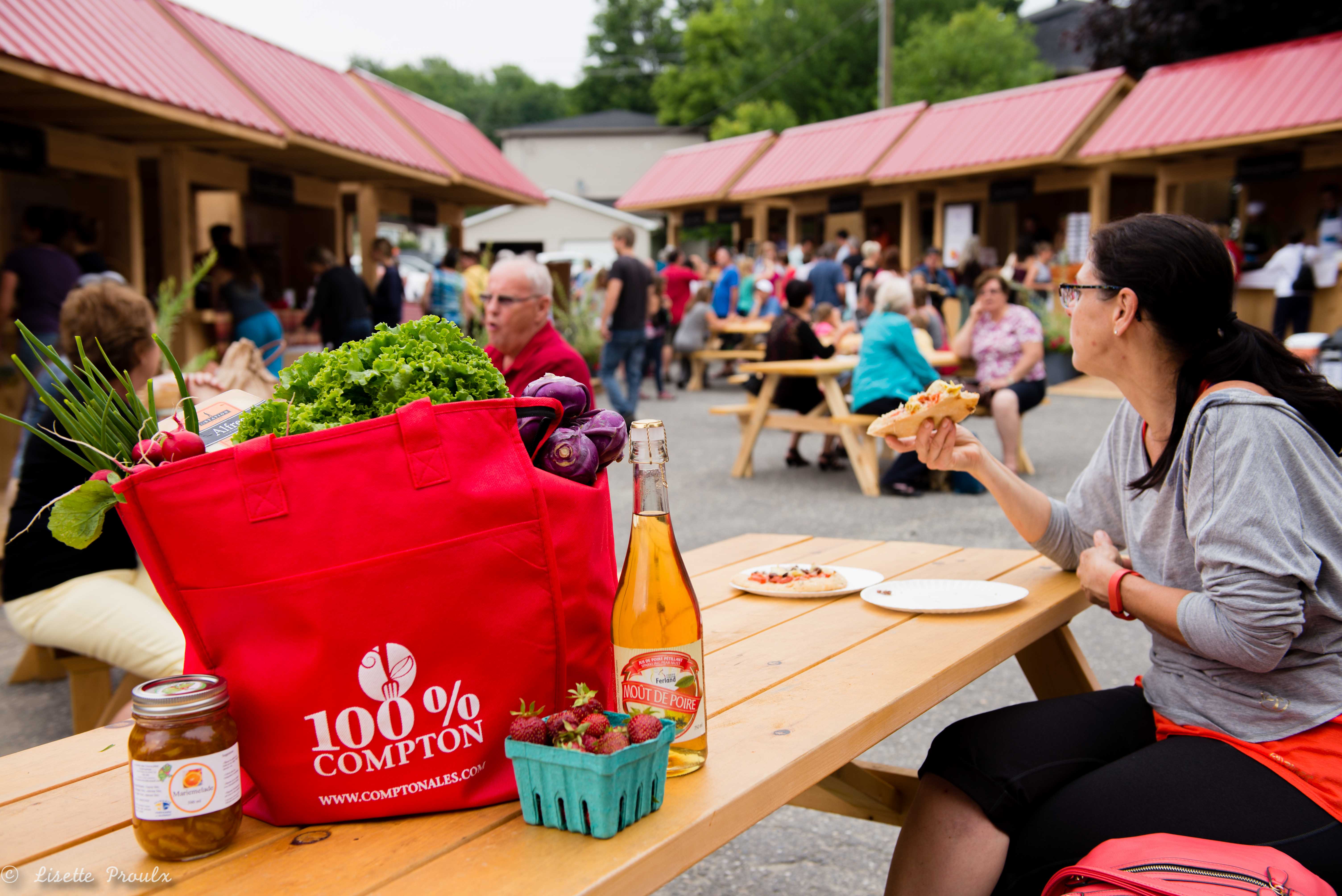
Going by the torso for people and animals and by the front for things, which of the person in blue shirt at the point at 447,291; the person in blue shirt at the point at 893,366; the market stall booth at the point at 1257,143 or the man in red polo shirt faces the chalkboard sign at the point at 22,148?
the market stall booth

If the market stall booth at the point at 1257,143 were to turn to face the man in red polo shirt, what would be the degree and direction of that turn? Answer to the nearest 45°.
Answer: approximately 45° to its left

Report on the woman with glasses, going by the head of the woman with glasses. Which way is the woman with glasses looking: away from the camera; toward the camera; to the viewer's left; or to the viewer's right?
to the viewer's left

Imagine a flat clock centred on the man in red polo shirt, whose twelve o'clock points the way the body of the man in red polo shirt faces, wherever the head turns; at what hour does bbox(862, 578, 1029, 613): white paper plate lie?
The white paper plate is roughly at 10 o'clock from the man in red polo shirt.

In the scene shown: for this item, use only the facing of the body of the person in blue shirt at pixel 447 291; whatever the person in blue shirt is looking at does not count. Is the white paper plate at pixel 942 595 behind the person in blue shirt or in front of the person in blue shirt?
behind

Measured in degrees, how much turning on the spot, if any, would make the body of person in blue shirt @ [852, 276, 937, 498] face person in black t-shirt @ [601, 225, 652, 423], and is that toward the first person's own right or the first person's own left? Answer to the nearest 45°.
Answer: approximately 90° to the first person's own left

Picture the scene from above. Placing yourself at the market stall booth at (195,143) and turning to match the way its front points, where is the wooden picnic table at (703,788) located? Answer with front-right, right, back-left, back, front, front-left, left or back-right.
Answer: front-right

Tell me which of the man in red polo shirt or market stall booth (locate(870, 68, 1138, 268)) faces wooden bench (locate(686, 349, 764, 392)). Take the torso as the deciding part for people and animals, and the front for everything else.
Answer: the market stall booth

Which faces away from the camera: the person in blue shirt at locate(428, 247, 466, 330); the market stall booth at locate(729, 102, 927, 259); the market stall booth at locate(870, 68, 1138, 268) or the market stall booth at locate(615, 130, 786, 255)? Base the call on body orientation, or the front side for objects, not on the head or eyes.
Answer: the person in blue shirt

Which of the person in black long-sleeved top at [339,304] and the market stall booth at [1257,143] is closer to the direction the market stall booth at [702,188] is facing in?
the person in black long-sleeved top

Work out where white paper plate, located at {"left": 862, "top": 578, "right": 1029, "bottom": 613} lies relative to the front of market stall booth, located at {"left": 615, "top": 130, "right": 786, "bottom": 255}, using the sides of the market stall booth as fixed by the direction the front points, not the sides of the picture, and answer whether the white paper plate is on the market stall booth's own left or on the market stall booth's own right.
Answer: on the market stall booth's own left

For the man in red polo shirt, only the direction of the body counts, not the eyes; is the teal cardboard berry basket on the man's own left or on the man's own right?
on the man's own left

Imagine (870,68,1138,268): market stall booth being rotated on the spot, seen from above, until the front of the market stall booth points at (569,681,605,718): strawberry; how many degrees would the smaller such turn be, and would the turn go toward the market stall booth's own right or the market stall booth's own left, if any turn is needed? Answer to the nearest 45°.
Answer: approximately 45° to the market stall booth's own left

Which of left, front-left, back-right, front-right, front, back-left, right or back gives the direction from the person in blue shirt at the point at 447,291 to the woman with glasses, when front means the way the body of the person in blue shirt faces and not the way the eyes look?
back
